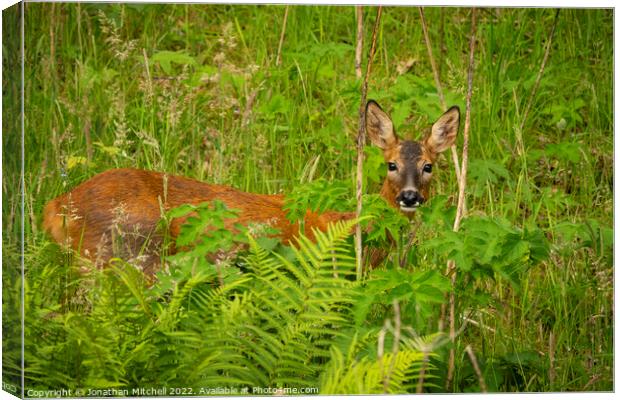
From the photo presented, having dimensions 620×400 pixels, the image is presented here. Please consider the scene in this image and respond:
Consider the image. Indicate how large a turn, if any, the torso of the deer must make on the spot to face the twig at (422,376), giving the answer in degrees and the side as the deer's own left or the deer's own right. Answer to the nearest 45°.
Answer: approximately 45° to the deer's own right

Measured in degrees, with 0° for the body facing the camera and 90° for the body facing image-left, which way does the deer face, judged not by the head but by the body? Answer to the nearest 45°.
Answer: approximately 270°
